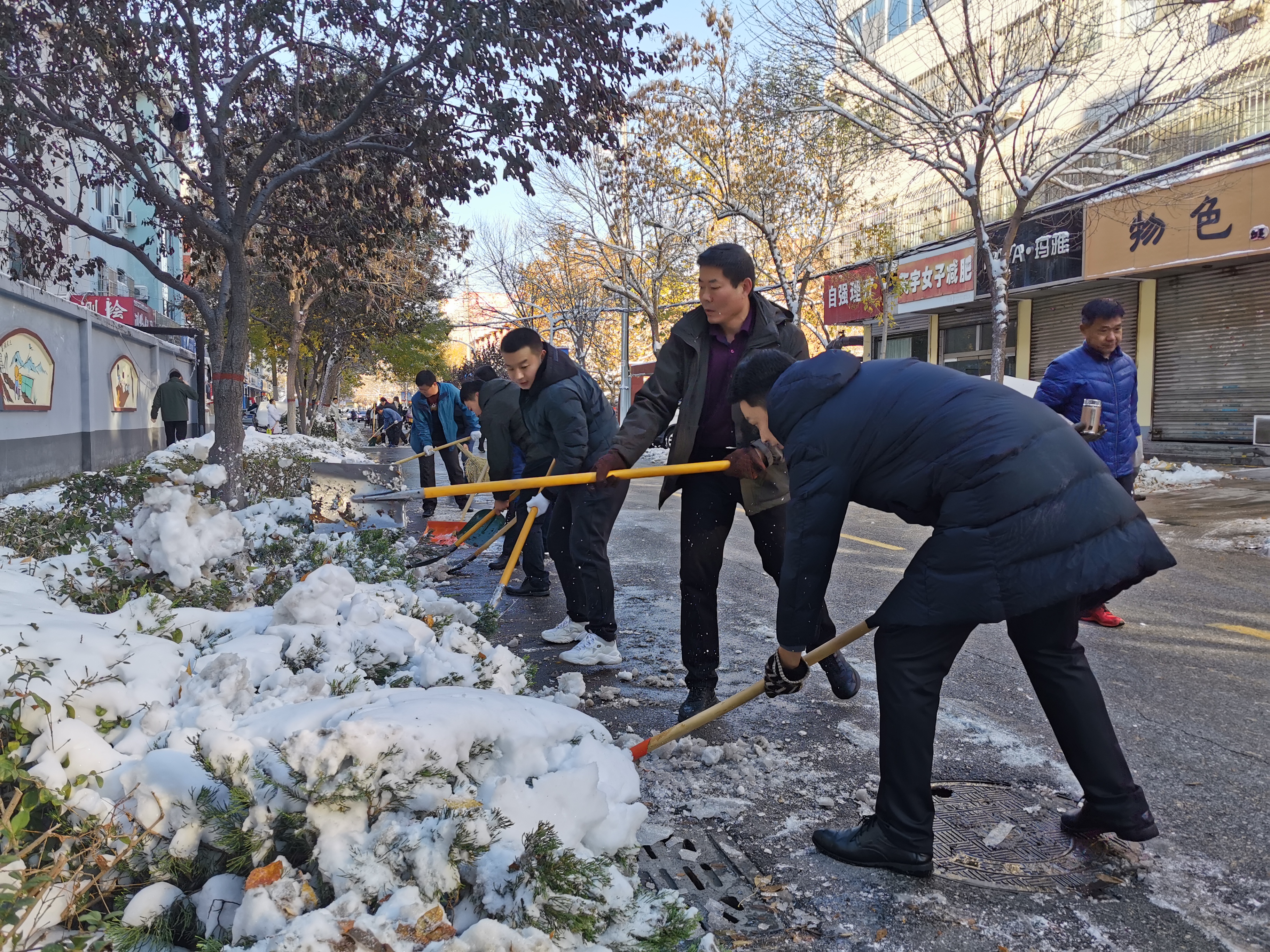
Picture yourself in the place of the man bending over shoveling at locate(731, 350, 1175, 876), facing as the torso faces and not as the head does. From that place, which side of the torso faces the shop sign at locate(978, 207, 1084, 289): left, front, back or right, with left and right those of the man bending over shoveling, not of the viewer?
right

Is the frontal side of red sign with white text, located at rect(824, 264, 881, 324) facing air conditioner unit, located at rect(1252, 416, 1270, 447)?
no

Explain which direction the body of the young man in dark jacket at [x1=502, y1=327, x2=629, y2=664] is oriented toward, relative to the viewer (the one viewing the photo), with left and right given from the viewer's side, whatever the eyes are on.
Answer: facing to the left of the viewer

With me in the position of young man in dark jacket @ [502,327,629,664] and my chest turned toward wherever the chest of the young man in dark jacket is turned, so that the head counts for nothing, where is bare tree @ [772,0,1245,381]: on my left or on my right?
on my right

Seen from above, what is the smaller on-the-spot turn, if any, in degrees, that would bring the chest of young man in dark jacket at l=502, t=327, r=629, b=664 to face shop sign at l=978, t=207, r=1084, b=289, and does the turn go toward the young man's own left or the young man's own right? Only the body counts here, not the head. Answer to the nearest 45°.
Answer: approximately 135° to the young man's own right

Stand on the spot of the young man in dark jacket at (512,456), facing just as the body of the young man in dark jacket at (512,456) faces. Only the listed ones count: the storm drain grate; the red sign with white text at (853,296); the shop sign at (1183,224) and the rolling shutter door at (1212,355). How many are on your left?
1

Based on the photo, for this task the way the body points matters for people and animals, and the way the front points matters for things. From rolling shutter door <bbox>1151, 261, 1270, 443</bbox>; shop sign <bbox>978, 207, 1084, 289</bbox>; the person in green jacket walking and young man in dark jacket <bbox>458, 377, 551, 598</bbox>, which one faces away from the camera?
the person in green jacket walking

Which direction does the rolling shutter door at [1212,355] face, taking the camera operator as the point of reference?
facing the viewer and to the left of the viewer

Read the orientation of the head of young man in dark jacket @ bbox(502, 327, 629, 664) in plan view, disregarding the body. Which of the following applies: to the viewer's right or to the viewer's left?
to the viewer's left

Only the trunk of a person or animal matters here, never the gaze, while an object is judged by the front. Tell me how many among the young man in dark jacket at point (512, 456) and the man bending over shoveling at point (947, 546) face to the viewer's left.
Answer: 2

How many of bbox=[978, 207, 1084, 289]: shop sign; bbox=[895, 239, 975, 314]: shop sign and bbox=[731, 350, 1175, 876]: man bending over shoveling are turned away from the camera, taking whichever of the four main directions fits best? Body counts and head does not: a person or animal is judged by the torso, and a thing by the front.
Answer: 0

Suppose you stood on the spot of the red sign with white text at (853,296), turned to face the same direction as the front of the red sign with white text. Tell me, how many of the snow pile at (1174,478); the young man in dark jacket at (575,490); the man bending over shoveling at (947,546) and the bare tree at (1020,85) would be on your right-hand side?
0

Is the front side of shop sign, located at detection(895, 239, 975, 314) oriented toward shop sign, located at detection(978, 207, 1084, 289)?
no

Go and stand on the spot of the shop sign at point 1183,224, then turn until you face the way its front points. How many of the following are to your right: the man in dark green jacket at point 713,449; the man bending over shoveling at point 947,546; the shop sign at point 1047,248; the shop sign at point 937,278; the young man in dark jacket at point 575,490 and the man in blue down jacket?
2

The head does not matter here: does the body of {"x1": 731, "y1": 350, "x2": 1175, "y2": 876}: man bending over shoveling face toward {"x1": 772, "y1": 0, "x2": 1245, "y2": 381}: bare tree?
no

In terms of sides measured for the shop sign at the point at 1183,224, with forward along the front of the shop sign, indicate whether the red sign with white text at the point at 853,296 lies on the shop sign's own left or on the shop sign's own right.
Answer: on the shop sign's own right

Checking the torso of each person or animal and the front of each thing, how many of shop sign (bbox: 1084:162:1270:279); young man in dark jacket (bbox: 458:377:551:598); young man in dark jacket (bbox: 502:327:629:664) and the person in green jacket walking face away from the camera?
1

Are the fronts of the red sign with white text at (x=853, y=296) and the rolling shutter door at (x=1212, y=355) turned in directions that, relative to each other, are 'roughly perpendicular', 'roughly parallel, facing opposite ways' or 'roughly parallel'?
roughly parallel

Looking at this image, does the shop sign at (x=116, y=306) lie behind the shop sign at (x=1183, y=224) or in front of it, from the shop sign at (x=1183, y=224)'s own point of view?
in front

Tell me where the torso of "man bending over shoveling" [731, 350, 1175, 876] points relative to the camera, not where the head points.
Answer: to the viewer's left
